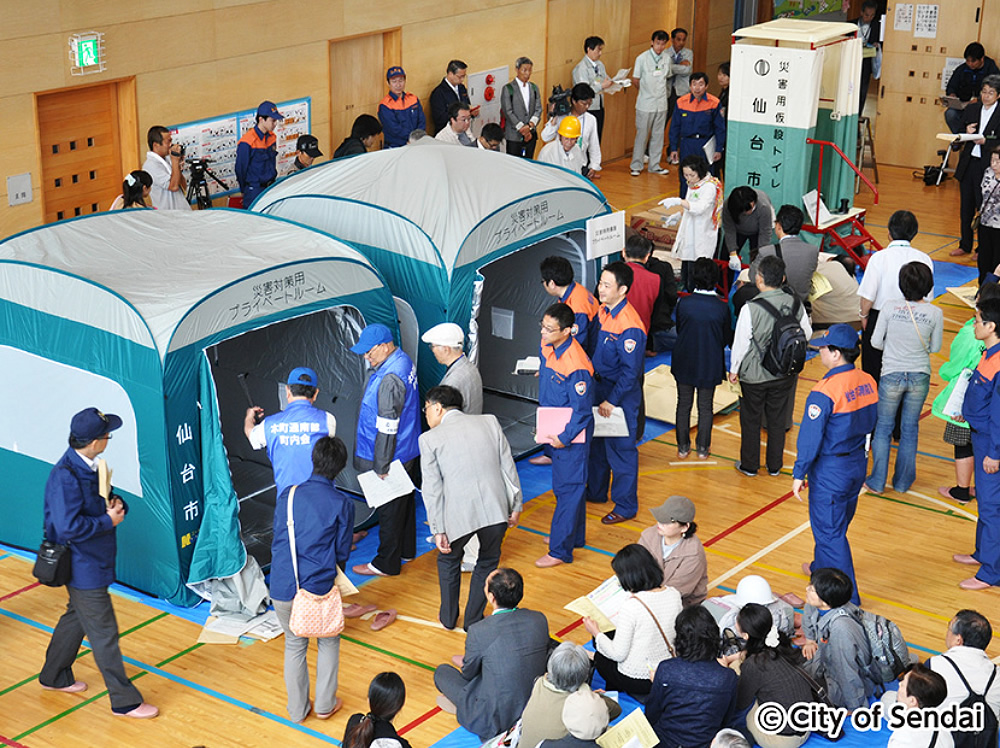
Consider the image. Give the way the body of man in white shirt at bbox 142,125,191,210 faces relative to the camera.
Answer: to the viewer's right

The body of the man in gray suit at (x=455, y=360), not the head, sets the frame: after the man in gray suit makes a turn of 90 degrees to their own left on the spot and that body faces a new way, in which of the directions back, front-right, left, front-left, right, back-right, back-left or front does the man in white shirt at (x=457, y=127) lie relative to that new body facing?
back

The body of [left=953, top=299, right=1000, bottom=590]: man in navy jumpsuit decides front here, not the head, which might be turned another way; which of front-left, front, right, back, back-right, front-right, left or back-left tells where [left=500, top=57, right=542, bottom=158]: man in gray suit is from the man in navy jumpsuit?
front-right

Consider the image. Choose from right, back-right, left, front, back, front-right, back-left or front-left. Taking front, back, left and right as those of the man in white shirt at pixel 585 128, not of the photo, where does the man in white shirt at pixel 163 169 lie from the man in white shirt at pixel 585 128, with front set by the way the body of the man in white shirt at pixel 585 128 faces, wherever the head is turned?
front-right

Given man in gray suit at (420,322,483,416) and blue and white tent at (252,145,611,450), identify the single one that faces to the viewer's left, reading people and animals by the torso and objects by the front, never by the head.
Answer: the man in gray suit

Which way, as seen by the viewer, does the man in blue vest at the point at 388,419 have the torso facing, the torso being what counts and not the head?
to the viewer's left

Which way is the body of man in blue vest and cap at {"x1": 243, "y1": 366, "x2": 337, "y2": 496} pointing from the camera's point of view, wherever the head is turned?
away from the camera

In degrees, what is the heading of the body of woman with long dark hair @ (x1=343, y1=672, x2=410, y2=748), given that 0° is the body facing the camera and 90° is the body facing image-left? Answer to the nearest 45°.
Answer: approximately 180°

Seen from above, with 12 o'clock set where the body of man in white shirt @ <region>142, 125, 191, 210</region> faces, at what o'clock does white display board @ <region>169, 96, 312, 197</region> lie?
The white display board is roughly at 10 o'clock from the man in white shirt.

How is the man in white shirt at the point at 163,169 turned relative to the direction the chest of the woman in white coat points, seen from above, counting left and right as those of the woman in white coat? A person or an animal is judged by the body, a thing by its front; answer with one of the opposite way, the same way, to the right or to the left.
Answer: the opposite way

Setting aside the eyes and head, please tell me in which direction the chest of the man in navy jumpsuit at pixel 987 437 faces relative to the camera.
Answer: to the viewer's left

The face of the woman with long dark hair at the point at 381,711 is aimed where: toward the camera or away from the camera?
away from the camera

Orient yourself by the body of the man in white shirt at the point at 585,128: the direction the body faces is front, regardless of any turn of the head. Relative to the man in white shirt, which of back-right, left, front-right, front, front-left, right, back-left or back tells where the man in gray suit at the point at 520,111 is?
back-right
